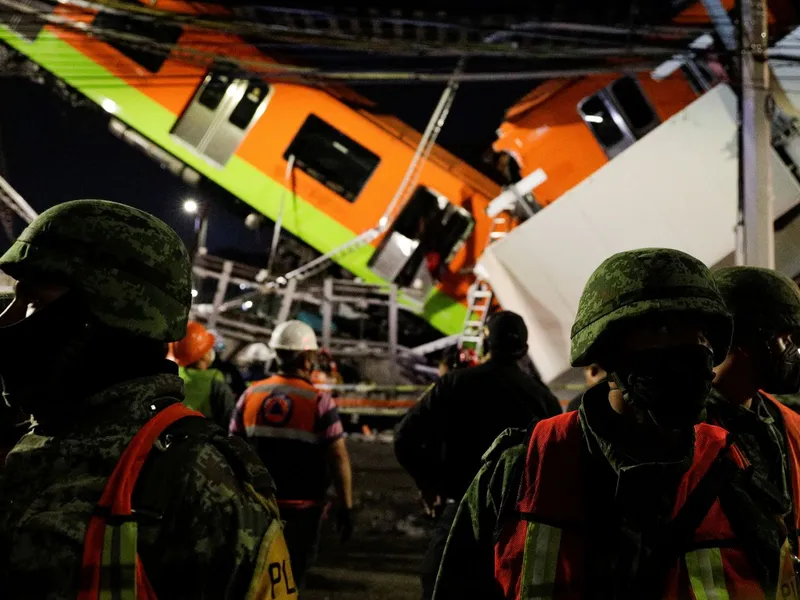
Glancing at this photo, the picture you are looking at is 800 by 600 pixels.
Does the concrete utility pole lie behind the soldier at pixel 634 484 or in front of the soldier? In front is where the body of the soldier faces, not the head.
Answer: behind

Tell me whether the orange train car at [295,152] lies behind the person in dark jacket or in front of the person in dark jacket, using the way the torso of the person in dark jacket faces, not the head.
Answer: in front

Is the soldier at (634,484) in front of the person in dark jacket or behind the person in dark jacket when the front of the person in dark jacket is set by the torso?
behind

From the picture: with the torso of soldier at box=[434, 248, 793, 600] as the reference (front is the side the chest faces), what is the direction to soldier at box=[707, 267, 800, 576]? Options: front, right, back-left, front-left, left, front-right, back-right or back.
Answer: back-left

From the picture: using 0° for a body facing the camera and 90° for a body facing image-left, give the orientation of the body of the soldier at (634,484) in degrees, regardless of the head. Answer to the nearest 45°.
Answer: approximately 315°

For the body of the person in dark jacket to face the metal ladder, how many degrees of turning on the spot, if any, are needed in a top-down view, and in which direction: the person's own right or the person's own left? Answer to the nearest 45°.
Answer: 0° — they already face it

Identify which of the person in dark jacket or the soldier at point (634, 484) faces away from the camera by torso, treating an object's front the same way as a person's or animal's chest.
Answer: the person in dark jacket

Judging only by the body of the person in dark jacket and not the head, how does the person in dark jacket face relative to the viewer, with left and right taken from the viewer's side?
facing away from the viewer

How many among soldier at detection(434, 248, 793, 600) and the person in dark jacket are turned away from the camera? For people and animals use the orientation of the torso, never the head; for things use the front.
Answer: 1

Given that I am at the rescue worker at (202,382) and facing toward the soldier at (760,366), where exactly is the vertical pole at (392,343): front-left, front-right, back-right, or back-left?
back-left

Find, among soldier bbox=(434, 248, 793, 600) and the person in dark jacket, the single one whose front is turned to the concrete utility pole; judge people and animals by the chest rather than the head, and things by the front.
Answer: the person in dark jacket
